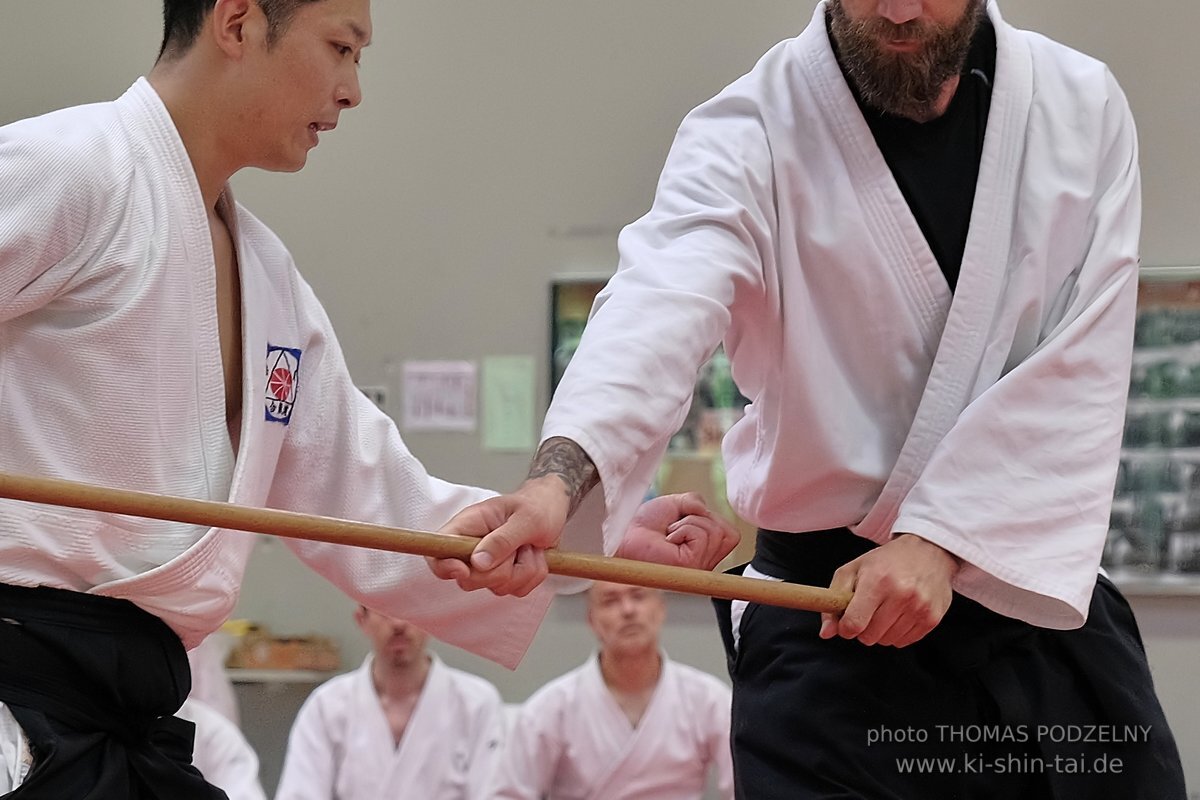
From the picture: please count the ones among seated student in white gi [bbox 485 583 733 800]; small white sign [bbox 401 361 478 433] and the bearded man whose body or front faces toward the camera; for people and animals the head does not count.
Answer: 3

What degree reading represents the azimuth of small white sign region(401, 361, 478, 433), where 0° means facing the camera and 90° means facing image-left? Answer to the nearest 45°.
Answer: approximately 0°

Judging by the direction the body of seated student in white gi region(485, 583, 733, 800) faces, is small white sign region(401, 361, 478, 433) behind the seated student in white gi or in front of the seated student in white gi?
behind

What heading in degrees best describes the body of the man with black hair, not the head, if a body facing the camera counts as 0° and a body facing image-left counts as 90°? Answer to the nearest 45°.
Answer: approximately 315°

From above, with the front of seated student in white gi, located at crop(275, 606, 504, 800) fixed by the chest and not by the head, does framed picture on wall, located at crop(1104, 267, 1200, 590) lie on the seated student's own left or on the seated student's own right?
on the seated student's own left

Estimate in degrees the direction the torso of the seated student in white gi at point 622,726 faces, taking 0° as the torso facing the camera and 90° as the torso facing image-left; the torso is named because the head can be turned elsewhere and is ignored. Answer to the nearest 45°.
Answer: approximately 0°

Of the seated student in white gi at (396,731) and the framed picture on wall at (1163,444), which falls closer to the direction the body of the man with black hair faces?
the framed picture on wall
